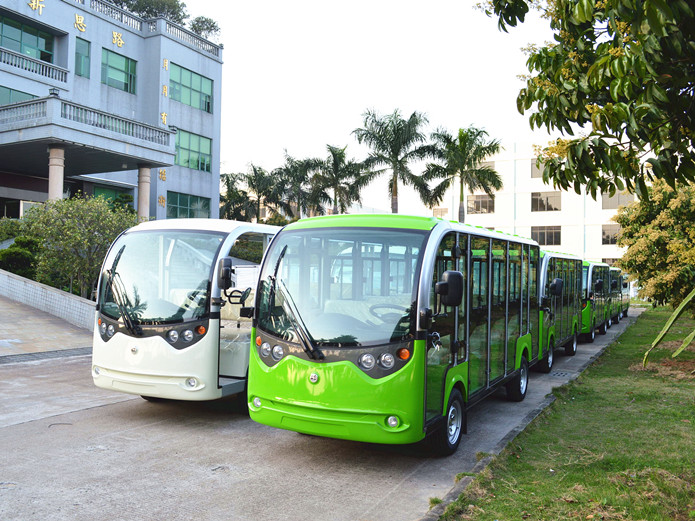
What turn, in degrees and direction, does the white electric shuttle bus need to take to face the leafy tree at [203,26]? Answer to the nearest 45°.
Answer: approximately 135° to its right

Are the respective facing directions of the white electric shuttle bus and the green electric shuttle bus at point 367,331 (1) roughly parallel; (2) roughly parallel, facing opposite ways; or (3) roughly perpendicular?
roughly parallel

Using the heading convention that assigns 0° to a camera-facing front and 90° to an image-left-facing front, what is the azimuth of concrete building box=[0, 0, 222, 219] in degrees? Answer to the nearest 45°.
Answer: approximately 315°

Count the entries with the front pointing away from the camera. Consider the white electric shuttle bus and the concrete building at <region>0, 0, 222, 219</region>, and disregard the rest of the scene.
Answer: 0

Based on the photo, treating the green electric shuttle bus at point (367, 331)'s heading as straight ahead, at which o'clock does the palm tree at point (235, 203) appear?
The palm tree is roughly at 4 o'clock from the green electric shuttle bus.

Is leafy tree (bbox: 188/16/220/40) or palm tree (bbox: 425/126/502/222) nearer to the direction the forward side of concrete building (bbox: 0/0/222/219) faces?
the palm tree

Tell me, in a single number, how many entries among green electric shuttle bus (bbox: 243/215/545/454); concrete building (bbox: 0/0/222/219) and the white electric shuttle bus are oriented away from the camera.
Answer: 0

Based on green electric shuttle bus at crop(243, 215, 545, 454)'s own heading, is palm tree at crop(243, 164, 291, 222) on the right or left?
on its right

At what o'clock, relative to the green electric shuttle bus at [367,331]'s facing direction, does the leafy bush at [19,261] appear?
The leafy bush is roughly at 3 o'clock from the green electric shuttle bus.

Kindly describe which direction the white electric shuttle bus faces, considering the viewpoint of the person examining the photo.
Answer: facing the viewer and to the left of the viewer

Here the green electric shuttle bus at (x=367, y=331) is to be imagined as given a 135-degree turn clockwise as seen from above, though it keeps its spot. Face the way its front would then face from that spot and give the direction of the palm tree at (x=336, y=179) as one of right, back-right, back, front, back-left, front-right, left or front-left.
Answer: front

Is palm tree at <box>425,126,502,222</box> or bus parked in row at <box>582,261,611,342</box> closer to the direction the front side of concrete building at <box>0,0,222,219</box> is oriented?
the bus parked in row

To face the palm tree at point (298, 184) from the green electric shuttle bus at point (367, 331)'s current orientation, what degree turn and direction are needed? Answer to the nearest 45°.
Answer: approximately 135° to its right

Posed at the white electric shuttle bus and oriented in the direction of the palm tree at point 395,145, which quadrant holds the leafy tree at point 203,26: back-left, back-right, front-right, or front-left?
front-left

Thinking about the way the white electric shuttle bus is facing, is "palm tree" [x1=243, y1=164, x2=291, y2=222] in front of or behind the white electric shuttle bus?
behind

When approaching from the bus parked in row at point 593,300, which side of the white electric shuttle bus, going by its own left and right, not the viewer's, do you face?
back

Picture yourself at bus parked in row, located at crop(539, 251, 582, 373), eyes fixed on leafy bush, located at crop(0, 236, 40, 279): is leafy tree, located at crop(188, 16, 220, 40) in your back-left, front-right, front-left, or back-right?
front-right

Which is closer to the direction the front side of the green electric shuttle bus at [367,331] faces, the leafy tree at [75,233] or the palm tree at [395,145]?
the leafy tree
